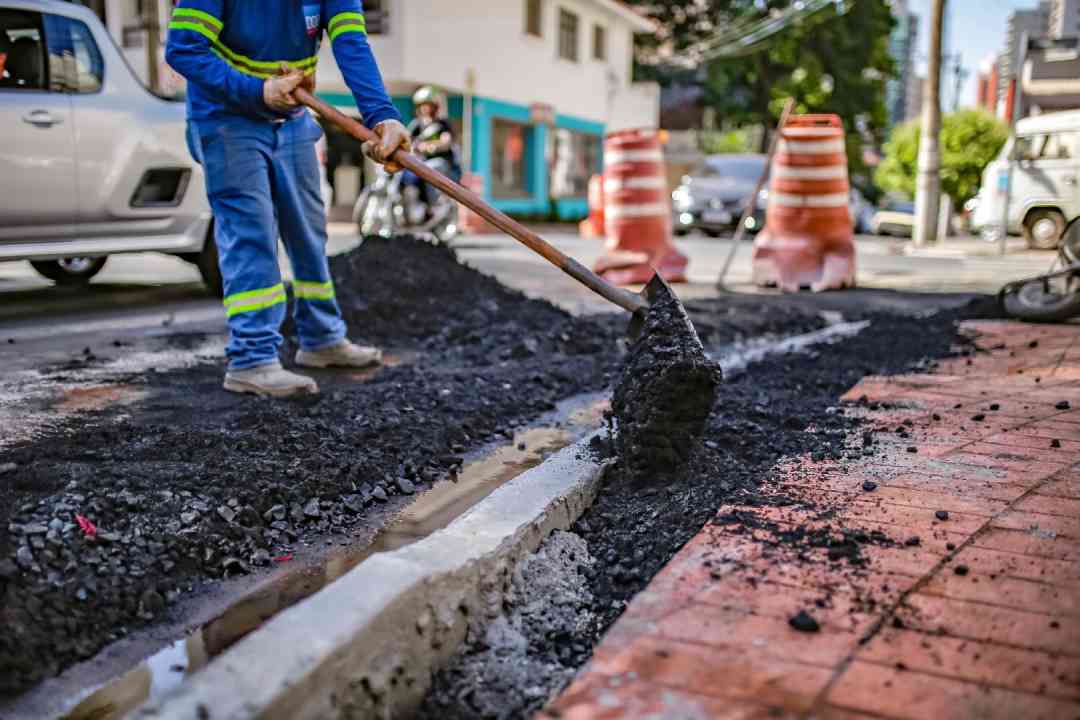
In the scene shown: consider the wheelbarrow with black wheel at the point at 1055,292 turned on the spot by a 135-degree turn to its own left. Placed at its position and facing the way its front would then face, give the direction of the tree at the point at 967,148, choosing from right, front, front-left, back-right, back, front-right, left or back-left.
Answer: back-left

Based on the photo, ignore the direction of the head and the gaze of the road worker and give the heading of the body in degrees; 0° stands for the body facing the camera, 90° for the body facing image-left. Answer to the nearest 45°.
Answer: approximately 315°

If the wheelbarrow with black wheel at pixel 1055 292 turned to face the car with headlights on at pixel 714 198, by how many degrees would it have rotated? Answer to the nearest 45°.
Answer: approximately 45° to its right

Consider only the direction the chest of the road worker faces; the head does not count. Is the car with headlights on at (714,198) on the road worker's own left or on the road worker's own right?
on the road worker's own left

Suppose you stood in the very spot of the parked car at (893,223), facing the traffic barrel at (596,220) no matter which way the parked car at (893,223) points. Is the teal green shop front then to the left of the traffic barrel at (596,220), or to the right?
right

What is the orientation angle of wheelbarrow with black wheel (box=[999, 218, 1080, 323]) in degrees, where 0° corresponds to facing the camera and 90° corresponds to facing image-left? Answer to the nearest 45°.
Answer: approximately 90°

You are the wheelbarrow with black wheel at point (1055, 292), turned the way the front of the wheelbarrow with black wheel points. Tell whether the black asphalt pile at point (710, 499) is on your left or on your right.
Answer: on your left

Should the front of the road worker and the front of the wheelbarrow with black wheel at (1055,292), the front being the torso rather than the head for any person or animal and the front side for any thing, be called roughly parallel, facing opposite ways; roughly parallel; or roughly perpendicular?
roughly parallel, facing opposite ways

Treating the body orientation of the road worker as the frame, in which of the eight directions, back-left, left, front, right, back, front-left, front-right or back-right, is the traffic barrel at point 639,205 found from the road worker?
left

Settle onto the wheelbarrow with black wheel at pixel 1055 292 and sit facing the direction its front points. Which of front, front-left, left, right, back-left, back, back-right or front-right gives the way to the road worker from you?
front-left

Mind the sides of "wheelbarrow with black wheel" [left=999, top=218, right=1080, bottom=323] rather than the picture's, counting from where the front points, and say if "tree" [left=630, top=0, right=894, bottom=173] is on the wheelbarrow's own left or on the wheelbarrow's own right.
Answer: on the wheelbarrow's own right

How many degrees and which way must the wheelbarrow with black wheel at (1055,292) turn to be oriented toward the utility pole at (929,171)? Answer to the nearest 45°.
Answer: approximately 90° to its right

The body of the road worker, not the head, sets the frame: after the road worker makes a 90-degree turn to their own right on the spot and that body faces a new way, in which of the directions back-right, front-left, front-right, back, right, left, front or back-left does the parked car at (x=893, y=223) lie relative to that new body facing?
back

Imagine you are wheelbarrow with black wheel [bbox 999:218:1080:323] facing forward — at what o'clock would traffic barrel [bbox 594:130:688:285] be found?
The traffic barrel is roughly at 1 o'clock from the wheelbarrow with black wheel.

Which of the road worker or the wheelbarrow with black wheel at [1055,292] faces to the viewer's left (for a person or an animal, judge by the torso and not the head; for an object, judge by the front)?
the wheelbarrow with black wheel

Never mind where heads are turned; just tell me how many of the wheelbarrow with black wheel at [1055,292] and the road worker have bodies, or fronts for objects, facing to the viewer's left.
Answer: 1

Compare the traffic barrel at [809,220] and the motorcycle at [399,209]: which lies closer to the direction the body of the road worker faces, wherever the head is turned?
the traffic barrel

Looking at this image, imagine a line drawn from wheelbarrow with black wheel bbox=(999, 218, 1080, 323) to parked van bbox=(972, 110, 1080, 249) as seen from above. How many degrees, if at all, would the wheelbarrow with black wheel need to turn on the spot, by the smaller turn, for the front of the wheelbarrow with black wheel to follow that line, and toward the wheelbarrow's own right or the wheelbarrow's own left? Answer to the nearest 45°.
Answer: approximately 90° to the wheelbarrow's own right
